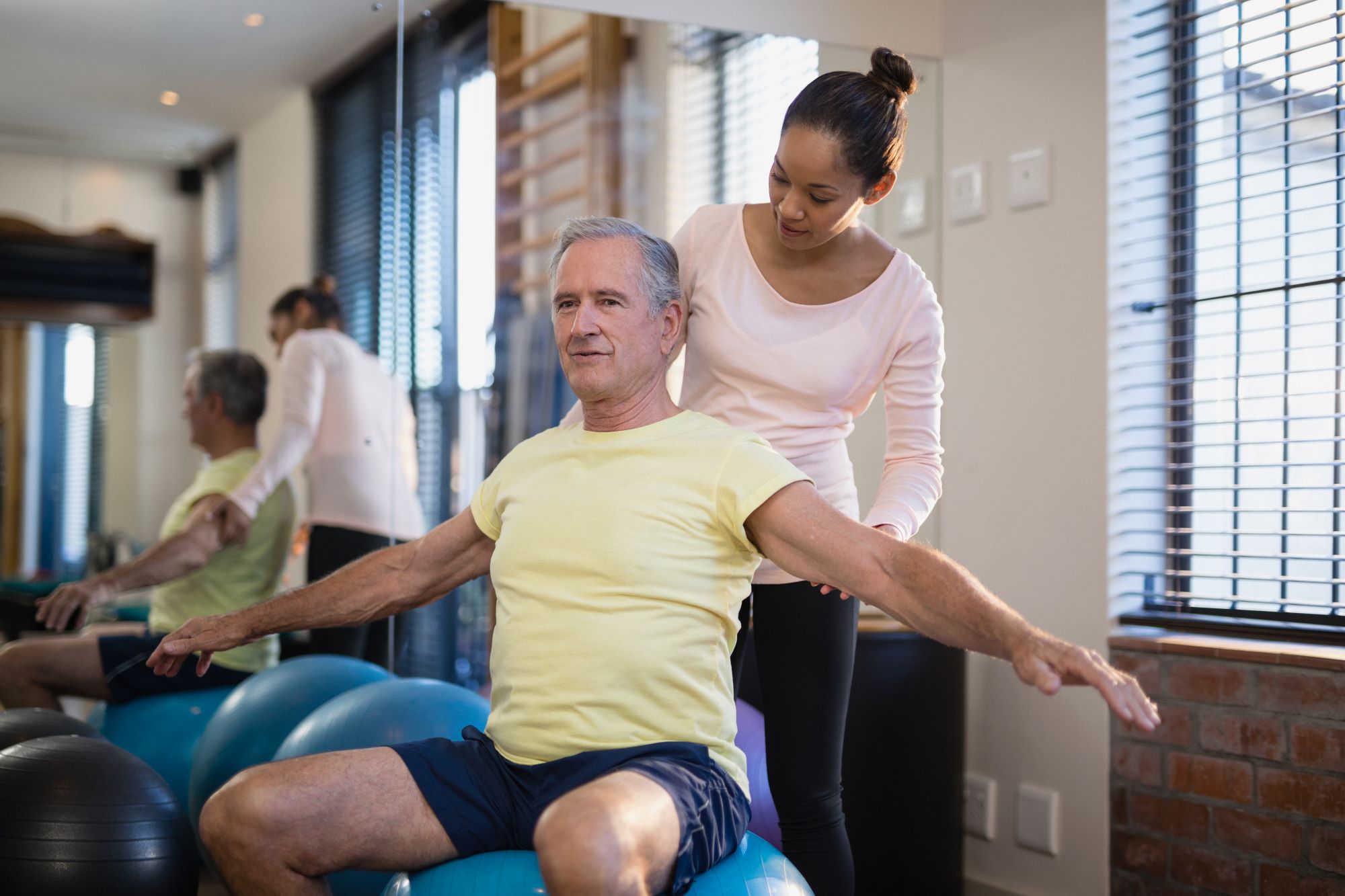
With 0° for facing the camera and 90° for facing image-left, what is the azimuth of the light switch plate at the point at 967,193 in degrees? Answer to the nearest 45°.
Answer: approximately 45°

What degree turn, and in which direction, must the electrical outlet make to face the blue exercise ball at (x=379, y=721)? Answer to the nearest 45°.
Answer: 0° — it already faces it

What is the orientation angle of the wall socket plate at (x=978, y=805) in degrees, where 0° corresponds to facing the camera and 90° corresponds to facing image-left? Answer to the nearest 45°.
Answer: approximately 45°

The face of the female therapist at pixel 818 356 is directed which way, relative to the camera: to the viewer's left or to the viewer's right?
to the viewer's left

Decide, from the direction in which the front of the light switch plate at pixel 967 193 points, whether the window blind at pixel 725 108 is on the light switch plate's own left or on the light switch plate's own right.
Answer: on the light switch plate's own right

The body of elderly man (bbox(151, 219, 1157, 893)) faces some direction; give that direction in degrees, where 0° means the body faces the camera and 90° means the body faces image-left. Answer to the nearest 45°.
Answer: approximately 45°
